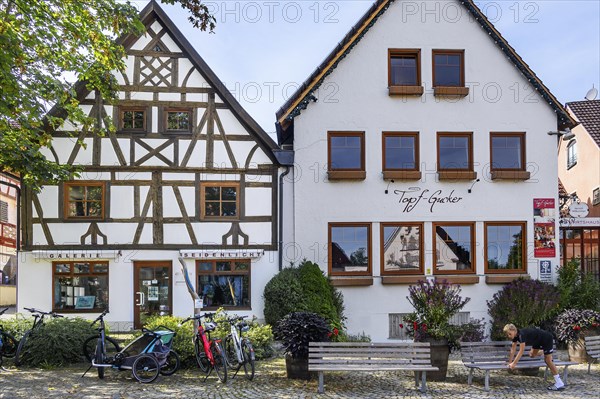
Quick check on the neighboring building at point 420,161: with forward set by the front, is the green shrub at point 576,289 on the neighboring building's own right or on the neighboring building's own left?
on the neighboring building's own left

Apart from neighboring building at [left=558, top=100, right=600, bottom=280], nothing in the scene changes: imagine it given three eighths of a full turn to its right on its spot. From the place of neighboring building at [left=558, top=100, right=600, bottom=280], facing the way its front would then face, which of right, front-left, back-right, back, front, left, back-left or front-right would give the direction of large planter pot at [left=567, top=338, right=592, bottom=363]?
back

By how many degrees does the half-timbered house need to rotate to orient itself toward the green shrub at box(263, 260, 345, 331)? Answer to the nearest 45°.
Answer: approximately 45° to its left

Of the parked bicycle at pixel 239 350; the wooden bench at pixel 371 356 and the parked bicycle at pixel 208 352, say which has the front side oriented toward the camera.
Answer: the wooden bench

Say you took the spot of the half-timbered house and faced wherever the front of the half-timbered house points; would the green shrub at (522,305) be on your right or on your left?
on your left

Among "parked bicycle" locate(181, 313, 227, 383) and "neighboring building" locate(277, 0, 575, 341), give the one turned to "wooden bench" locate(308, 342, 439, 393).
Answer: the neighboring building

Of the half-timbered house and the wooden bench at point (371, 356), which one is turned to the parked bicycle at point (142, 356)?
the half-timbered house

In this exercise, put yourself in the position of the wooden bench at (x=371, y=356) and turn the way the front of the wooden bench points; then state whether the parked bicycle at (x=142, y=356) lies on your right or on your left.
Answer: on your right

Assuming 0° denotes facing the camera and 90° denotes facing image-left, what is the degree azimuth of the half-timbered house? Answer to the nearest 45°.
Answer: approximately 0°

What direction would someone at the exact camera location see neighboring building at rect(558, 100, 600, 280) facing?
facing the viewer and to the left of the viewer

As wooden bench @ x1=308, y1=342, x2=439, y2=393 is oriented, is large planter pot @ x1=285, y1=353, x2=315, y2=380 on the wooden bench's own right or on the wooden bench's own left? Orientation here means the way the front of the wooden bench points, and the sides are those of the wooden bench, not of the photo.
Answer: on the wooden bench's own right

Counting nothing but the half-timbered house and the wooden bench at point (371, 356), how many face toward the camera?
2
